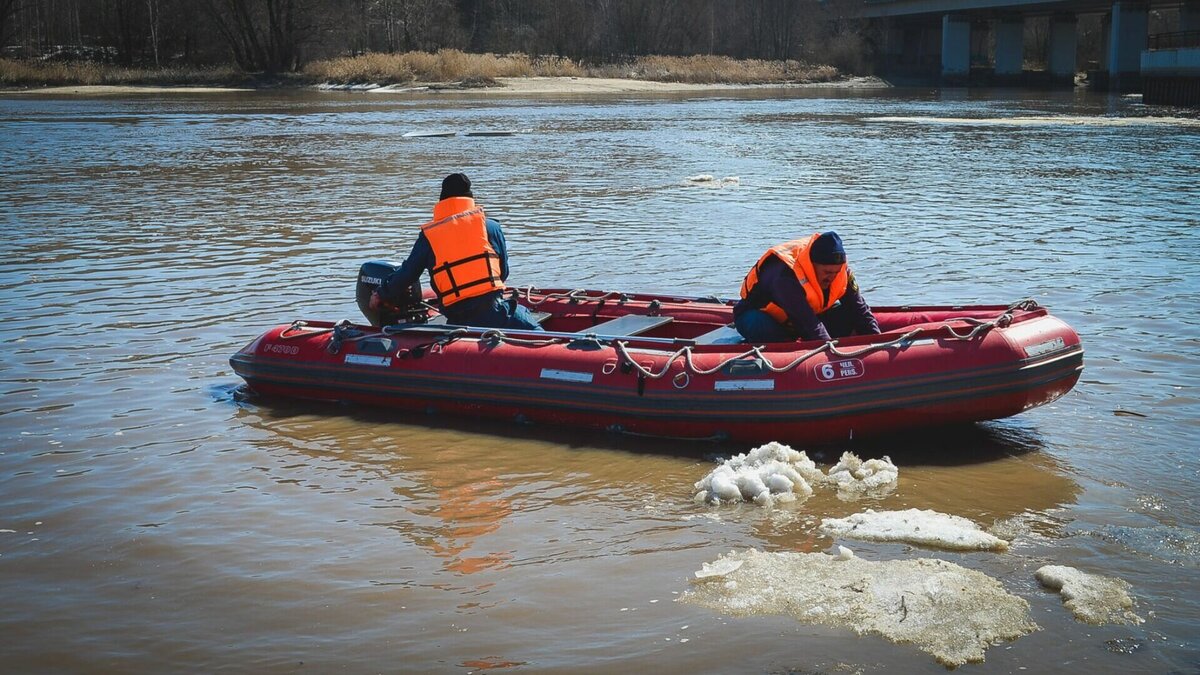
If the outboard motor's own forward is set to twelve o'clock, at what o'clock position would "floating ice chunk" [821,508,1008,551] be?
The floating ice chunk is roughly at 2 o'clock from the outboard motor.

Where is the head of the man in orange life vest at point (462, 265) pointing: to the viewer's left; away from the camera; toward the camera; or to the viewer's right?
away from the camera

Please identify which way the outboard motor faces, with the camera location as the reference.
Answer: facing to the right of the viewer

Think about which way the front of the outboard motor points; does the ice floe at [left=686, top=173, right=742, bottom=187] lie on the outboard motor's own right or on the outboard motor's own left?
on the outboard motor's own left

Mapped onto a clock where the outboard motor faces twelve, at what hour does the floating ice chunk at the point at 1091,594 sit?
The floating ice chunk is roughly at 2 o'clock from the outboard motor.
